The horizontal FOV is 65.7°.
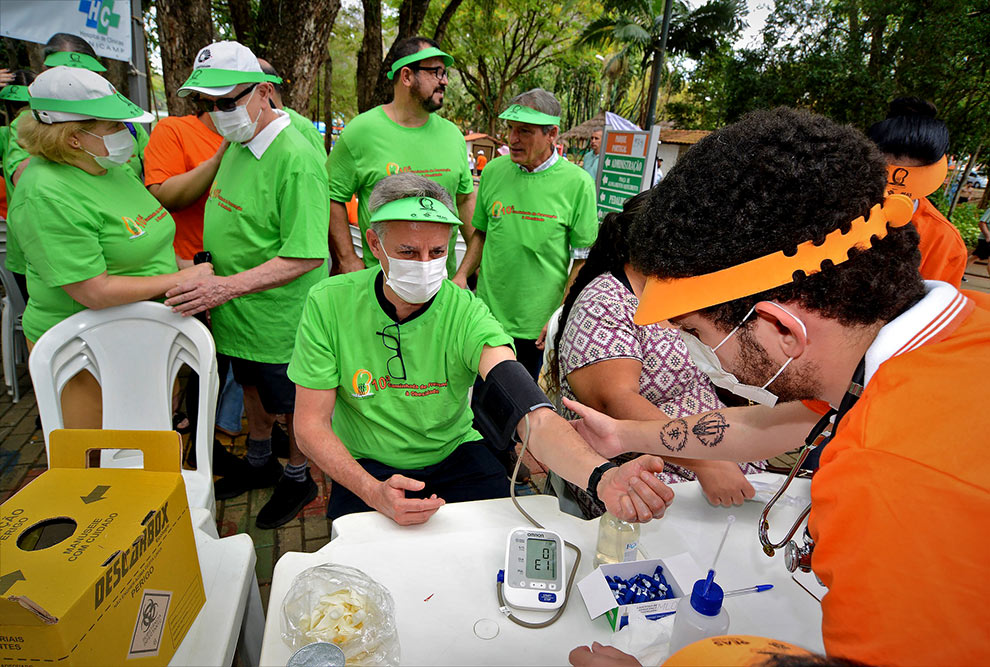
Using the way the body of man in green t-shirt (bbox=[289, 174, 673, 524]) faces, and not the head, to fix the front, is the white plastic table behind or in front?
in front

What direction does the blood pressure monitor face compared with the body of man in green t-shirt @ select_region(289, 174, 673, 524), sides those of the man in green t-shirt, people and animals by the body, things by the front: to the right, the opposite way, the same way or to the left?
the same way

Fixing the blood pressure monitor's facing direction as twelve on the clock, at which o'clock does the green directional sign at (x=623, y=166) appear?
The green directional sign is roughly at 6 o'clock from the blood pressure monitor.

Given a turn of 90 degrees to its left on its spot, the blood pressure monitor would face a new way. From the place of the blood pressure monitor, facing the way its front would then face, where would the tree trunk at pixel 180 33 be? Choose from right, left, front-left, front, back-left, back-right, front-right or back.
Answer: back-left

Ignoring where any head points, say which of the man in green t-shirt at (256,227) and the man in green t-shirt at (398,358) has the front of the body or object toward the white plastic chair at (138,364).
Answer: the man in green t-shirt at (256,227)

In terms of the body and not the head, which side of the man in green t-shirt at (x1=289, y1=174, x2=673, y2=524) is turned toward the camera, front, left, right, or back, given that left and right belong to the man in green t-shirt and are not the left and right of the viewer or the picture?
front

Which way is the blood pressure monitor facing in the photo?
toward the camera
